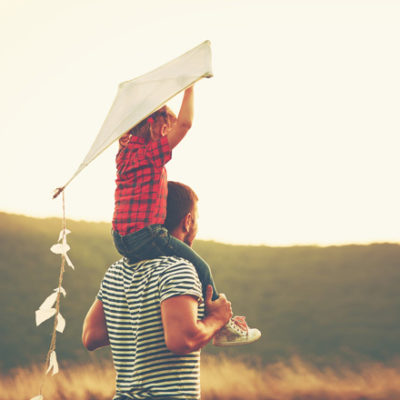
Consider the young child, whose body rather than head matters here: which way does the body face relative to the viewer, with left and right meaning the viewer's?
facing away from the viewer and to the right of the viewer

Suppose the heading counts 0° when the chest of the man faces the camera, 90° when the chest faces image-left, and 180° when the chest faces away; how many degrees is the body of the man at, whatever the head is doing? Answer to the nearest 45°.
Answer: approximately 225°

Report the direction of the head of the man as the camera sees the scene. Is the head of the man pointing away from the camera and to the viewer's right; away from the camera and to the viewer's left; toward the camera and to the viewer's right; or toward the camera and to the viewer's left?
away from the camera and to the viewer's right
